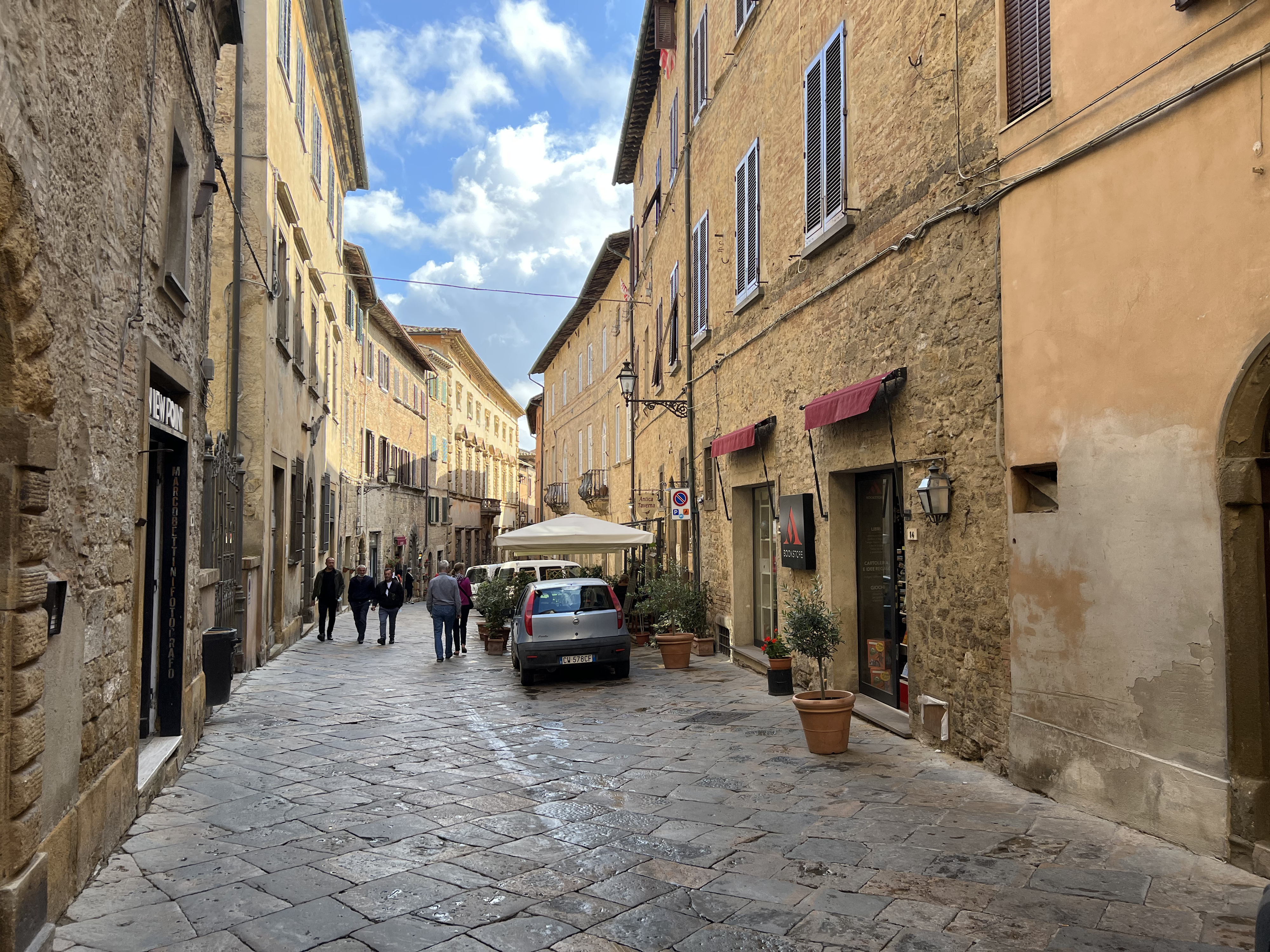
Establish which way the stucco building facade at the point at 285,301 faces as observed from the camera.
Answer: facing to the right of the viewer

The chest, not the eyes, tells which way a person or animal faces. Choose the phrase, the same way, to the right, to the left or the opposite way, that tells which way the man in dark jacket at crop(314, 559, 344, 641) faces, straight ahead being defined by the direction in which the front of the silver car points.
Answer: the opposite way

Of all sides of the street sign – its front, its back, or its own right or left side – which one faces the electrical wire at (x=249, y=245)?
right

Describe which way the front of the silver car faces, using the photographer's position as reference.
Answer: facing away from the viewer

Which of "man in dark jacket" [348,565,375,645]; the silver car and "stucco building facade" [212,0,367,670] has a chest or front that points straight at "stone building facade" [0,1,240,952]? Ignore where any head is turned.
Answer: the man in dark jacket

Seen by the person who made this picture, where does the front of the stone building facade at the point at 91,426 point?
facing to the right of the viewer

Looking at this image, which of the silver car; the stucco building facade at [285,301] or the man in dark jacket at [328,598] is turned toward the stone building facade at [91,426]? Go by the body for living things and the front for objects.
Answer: the man in dark jacket

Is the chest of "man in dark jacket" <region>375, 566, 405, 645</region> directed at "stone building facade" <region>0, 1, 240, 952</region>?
yes
